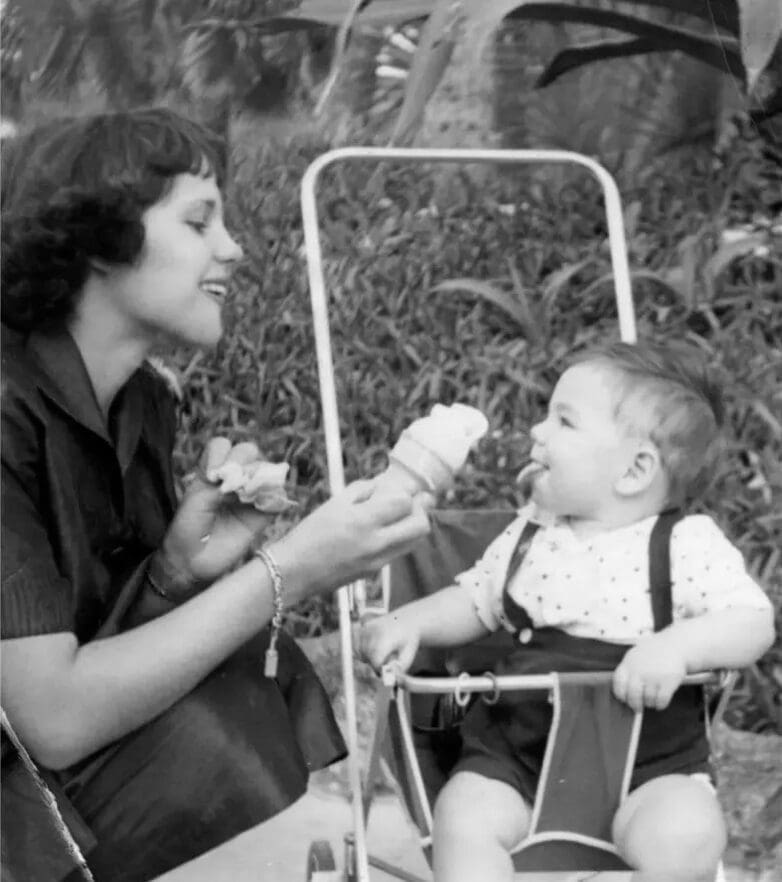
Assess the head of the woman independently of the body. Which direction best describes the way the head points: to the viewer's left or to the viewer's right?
to the viewer's right

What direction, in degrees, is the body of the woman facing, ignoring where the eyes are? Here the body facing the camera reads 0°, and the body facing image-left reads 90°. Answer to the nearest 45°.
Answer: approximately 270°
